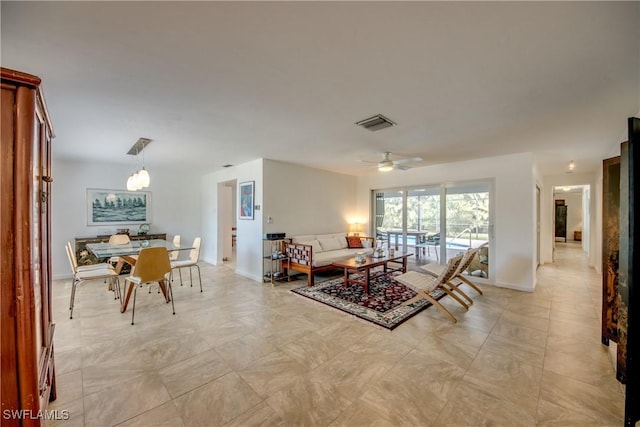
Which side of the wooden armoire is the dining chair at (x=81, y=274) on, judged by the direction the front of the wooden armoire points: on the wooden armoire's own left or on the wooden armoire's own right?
on the wooden armoire's own left

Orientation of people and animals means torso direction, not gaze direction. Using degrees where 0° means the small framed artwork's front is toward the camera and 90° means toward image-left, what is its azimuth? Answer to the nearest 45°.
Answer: approximately 45°

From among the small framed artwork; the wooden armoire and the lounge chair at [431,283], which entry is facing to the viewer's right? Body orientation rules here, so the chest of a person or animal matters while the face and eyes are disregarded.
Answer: the wooden armoire

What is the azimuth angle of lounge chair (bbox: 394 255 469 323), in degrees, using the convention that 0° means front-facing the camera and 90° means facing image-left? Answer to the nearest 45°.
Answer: approximately 135°

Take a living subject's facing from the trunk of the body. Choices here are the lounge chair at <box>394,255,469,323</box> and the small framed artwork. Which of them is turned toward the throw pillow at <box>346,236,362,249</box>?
the lounge chair

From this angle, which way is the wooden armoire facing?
to the viewer's right

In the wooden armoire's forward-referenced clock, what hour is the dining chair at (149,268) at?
The dining chair is roughly at 10 o'clock from the wooden armoire.

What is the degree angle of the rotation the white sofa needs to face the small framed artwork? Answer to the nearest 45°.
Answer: approximately 135° to its right

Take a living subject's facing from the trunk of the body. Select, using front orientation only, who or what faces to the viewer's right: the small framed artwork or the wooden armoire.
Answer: the wooden armoire

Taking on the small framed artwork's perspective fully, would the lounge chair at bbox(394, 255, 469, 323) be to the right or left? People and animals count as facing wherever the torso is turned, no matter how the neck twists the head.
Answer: on its left

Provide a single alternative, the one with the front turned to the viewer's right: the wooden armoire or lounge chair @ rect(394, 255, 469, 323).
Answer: the wooden armoire

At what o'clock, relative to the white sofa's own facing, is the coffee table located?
The coffee table is roughly at 12 o'clock from the white sofa.

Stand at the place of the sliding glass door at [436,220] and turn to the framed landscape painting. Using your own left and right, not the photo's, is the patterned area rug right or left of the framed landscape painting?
left
